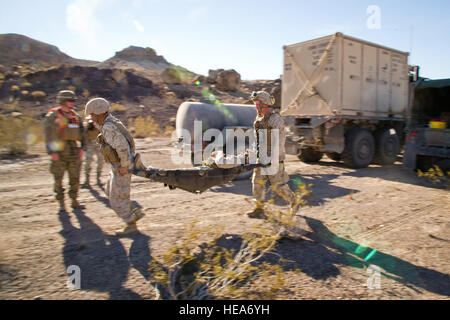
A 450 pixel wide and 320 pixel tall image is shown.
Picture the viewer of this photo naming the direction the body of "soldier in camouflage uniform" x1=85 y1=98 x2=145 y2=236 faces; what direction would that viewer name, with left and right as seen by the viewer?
facing to the left of the viewer

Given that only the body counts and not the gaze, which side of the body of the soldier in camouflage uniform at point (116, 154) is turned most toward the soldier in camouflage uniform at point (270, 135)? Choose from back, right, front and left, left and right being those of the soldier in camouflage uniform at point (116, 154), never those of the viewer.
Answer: back

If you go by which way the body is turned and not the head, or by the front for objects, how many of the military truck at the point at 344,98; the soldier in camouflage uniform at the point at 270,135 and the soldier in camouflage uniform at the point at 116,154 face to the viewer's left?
2

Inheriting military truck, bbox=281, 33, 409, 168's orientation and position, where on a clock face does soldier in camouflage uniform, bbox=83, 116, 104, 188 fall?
The soldier in camouflage uniform is roughly at 6 o'clock from the military truck.

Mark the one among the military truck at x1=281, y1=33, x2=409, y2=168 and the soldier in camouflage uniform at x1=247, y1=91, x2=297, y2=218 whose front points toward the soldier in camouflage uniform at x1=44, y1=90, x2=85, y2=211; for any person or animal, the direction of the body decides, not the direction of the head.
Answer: the soldier in camouflage uniform at x1=247, y1=91, x2=297, y2=218

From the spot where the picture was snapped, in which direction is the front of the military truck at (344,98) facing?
facing away from the viewer and to the right of the viewer

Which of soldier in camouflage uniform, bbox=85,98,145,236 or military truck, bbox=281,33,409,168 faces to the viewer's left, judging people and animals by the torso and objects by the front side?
the soldier in camouflage uniform

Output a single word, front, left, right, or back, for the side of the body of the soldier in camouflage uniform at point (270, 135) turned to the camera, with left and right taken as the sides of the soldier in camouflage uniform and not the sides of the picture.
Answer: left
